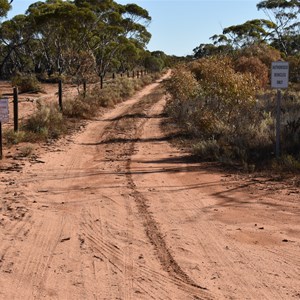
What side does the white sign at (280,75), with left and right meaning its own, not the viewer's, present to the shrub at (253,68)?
back

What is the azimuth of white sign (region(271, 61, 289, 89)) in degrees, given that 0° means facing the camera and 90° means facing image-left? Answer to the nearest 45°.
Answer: approximately 0°

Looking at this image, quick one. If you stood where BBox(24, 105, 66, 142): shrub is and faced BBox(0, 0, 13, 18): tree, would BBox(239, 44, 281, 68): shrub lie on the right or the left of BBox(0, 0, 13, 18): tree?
right

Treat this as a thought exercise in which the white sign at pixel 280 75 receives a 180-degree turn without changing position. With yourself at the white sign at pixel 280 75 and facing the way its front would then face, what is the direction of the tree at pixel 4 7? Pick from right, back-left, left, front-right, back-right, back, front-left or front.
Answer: front-left

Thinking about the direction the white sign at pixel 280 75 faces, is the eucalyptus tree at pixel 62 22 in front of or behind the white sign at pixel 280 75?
behind

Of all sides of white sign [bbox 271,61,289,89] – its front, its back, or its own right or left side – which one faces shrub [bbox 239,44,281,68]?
back

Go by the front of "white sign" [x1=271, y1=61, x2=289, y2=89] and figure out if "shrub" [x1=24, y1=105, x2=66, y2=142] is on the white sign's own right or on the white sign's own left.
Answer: on the white sign's own right
